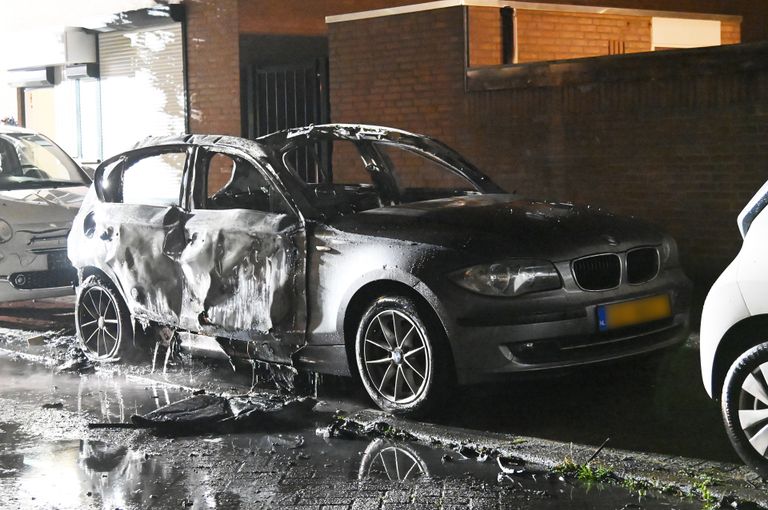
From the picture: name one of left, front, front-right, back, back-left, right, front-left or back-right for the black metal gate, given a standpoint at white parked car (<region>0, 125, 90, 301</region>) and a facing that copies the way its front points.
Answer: left

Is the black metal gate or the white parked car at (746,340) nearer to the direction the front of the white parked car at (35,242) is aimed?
the white parked car

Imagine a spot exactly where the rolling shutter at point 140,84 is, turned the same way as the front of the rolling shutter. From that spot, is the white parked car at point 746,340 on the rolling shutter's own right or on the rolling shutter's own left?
on the rolling shutter's own left

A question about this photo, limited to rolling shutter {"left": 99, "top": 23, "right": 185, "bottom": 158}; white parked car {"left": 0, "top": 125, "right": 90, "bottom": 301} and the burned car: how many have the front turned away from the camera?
0

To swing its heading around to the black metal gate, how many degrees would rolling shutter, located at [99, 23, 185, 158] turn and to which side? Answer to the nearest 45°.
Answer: approximately 90° to its left

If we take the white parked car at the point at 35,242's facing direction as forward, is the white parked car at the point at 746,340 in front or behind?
in front

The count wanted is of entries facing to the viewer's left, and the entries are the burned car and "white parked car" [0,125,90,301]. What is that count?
0

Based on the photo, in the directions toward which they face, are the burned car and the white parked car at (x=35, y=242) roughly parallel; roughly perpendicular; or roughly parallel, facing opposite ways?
roughly parallel

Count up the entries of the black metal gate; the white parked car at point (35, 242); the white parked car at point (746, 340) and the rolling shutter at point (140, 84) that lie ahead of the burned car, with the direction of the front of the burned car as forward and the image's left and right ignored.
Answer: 1

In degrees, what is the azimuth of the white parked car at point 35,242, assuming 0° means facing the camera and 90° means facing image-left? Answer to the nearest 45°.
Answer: approximately 315°

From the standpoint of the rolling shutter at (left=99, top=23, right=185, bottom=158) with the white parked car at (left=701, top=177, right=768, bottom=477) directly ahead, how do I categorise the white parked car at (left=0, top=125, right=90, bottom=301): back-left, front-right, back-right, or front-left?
front-right

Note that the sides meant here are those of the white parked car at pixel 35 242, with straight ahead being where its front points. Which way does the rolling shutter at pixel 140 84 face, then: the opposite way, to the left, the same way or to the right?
to the right

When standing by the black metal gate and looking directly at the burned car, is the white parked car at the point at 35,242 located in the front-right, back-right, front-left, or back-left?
front-right

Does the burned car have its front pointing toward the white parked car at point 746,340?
yes

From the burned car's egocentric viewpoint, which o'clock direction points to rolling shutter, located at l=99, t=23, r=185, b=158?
The rolling shutter is roughly at 7 o'clock from the burned car.

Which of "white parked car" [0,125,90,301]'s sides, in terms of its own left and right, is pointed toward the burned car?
front

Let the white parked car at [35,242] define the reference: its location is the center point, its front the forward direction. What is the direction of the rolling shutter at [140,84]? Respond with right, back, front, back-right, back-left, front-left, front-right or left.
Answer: back-left

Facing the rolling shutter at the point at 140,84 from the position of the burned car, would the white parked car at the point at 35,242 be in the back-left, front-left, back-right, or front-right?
front-left

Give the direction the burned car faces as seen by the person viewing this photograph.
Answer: facing the viewer and to the right of the viewer

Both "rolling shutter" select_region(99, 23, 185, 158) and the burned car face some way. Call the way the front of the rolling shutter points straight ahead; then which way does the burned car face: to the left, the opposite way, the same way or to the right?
to the left

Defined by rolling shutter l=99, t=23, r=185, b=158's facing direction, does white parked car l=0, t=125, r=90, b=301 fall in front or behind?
in front
